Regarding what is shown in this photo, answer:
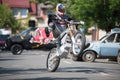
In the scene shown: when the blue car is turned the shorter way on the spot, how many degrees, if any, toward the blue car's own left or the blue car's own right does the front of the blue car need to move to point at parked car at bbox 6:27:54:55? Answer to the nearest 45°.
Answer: approximately 45° to the blue car's own right

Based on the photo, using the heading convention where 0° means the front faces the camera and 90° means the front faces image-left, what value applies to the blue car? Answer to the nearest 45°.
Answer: approximately 90°
